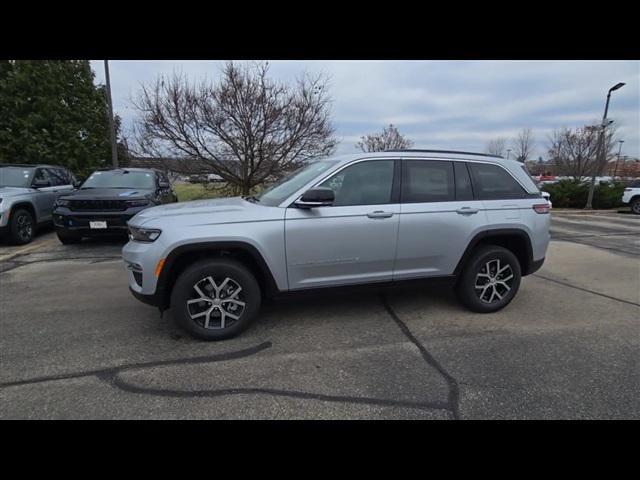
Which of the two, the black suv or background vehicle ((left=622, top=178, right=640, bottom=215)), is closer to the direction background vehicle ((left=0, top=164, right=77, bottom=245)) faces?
the black suv

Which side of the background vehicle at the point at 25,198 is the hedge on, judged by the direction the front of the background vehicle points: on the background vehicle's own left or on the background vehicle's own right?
on the background vehicle's own left

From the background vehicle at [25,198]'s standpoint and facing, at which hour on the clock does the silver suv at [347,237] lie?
The silver suv is roughly at 10 o'clock from the background vehicle.

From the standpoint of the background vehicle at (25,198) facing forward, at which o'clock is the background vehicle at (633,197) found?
the background vehicle at (633,197) is roughly at 8 o'clock from the background vehicle at (25,198).

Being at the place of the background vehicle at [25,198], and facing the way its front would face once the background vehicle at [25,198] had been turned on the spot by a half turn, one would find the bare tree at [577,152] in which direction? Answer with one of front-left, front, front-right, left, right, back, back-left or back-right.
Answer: front-right
